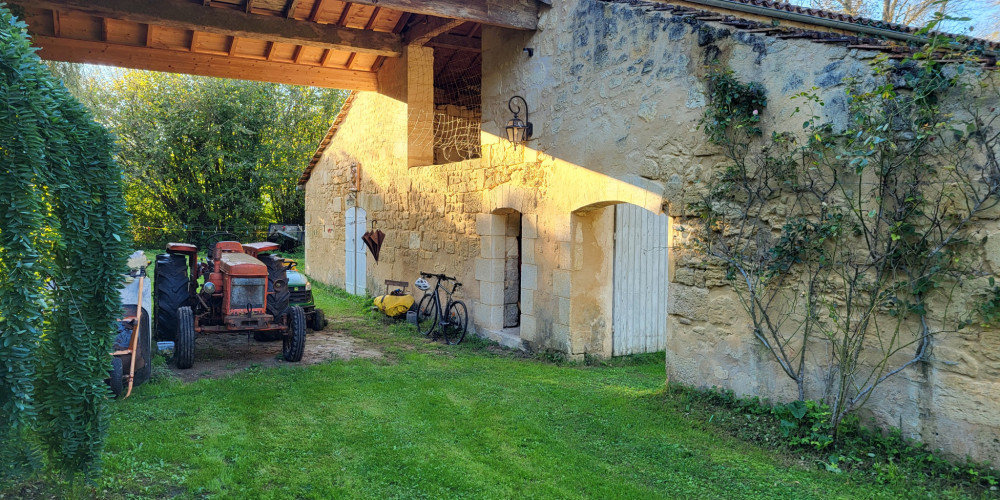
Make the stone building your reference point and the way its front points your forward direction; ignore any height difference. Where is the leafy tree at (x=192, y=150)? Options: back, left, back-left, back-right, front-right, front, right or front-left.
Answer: right

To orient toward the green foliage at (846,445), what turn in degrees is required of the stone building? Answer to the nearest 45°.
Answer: approximately 90° to its left

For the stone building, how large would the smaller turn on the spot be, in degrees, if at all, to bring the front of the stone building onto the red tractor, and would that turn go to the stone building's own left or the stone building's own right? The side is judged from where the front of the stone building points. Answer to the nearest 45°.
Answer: approximately 45° to the stone building's own right

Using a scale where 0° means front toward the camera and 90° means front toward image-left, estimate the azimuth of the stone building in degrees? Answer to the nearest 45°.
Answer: approximately 45°

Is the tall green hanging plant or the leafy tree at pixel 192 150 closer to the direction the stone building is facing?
the tall green hanging plant

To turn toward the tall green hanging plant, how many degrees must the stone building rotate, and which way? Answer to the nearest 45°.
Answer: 0° — it already faces it
